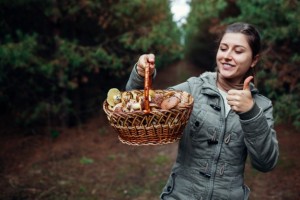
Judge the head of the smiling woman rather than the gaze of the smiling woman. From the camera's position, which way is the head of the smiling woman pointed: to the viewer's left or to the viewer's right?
to the viewer's left

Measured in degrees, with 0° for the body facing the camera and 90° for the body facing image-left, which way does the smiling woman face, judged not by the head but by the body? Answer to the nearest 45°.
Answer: approximately 0°
